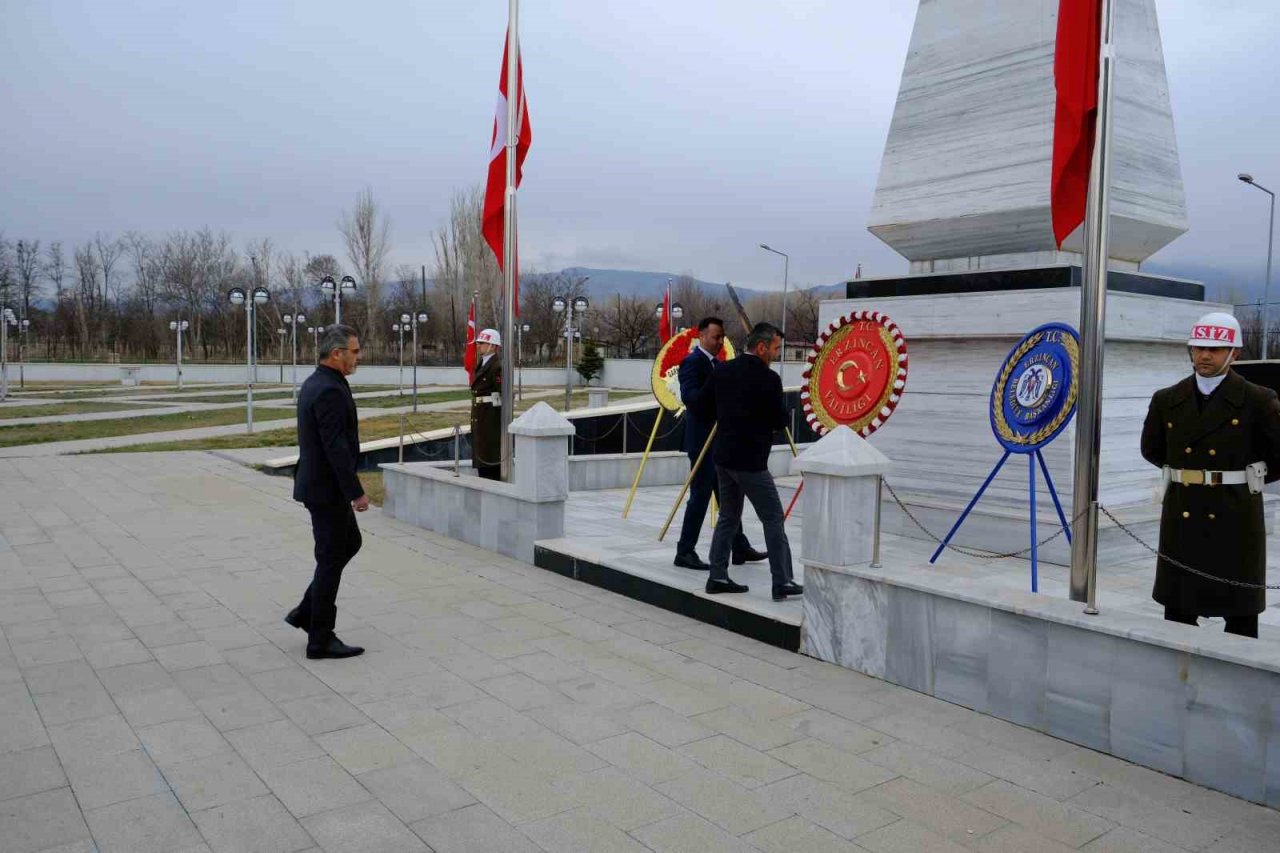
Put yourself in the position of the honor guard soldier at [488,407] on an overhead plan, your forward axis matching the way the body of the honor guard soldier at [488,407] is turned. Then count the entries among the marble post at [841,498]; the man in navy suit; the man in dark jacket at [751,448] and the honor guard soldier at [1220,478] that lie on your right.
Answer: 0

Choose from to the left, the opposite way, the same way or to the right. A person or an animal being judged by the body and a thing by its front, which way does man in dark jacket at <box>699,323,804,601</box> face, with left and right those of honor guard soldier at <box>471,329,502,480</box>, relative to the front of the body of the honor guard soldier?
the opposite way

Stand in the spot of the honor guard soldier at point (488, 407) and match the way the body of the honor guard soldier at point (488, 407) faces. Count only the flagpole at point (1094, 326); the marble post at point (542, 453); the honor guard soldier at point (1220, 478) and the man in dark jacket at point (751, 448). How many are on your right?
0

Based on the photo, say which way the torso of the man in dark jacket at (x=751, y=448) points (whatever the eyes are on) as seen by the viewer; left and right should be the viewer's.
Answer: facing away from the viewer and to the right of the viewer

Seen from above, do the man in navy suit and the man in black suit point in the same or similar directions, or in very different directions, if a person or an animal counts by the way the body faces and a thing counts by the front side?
same or similar directions

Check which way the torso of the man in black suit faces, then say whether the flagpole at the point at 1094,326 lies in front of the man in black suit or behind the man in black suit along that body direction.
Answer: in front

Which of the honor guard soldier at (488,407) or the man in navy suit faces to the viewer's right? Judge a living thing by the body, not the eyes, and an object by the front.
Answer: the man in navy suit

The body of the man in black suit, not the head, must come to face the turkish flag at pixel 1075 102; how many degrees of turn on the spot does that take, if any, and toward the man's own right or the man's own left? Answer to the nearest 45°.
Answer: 0° — they already face it

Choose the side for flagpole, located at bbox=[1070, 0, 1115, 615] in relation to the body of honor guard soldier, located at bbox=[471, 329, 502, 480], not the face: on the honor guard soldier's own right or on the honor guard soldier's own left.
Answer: on the honor guard soldier's own left

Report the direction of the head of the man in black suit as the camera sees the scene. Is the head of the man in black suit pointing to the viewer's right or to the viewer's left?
to the viewer's right

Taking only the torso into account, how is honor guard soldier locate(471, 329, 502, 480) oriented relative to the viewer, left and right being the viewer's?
facing the viewer and to the left of the viewer

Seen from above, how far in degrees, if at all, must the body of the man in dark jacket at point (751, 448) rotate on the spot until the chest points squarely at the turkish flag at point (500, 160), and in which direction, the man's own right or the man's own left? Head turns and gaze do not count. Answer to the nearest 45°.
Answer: approximately 90° to the man's own left

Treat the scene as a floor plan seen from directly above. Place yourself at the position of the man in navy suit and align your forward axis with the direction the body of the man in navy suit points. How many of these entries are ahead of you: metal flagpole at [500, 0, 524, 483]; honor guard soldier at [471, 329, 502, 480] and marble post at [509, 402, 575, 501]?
0

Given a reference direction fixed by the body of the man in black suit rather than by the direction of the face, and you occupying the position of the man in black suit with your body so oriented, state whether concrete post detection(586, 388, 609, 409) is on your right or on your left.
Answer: on your left

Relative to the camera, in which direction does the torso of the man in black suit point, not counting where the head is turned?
to the viewer's right

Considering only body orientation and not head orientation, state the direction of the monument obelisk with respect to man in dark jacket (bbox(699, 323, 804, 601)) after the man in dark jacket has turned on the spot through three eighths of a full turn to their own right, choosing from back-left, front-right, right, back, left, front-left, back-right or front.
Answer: back-left
